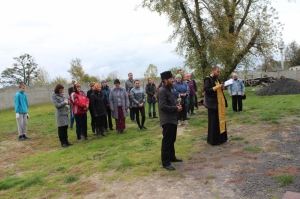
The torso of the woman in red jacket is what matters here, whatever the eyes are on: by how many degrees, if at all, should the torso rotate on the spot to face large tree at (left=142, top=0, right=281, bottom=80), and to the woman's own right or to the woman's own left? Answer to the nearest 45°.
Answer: approximately 90° to the woman's own left

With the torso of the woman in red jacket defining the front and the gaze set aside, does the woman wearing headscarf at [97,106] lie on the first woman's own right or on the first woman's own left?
on the first woman's own left

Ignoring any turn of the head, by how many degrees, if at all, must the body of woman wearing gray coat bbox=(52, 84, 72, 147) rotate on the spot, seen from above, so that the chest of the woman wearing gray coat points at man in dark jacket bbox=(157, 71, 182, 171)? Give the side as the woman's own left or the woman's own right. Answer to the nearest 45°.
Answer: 0° — they already face them

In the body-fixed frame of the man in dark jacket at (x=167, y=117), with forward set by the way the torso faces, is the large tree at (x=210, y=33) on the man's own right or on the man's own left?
on the man's own left

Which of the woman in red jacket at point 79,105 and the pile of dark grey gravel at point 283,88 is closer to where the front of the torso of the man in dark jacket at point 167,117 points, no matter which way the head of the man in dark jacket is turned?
the pile of dark grey gravel

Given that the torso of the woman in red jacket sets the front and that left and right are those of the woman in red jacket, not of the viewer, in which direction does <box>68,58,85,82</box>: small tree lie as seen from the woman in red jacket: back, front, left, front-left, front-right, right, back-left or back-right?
back-left

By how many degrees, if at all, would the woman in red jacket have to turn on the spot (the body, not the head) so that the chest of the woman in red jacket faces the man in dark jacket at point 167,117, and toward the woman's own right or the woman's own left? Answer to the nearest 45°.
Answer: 0° — they already face them

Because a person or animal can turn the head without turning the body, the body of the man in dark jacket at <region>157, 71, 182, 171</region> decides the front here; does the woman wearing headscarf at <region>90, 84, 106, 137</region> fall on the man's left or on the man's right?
on the man's left

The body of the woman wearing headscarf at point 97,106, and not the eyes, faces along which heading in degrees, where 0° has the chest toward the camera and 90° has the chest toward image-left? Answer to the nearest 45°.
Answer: approximately 315°

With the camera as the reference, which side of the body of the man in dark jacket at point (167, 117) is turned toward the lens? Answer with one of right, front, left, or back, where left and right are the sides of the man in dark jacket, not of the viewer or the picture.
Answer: right
